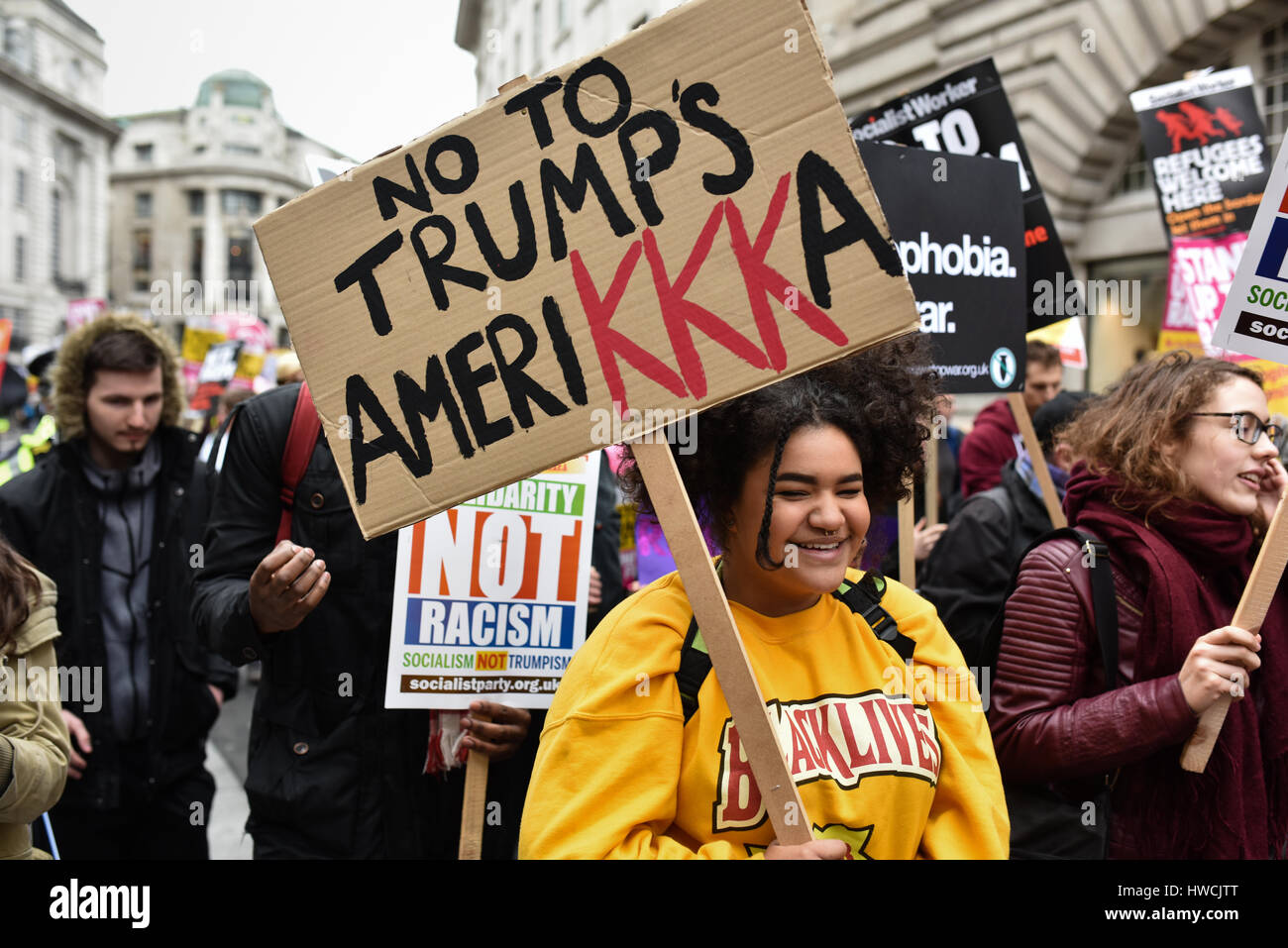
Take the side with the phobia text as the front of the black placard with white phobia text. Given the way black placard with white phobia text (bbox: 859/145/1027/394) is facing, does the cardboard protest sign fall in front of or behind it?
in front

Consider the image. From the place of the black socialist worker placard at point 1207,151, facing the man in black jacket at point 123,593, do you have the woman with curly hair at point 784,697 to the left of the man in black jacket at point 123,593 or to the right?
left

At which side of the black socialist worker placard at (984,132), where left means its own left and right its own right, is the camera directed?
front

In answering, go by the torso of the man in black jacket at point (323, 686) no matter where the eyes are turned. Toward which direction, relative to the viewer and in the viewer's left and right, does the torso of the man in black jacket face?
facing the viewer

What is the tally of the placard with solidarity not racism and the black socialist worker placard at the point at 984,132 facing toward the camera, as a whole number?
2

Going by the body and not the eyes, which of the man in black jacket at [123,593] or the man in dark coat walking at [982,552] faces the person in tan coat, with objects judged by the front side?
the man in black jacket

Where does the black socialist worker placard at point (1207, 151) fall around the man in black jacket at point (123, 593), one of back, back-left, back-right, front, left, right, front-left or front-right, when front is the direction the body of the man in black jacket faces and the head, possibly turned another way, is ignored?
left

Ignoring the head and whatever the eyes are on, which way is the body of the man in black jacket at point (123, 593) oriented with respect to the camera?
toward the camera

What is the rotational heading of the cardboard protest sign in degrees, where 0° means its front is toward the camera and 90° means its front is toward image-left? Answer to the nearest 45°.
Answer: approximately 0°
